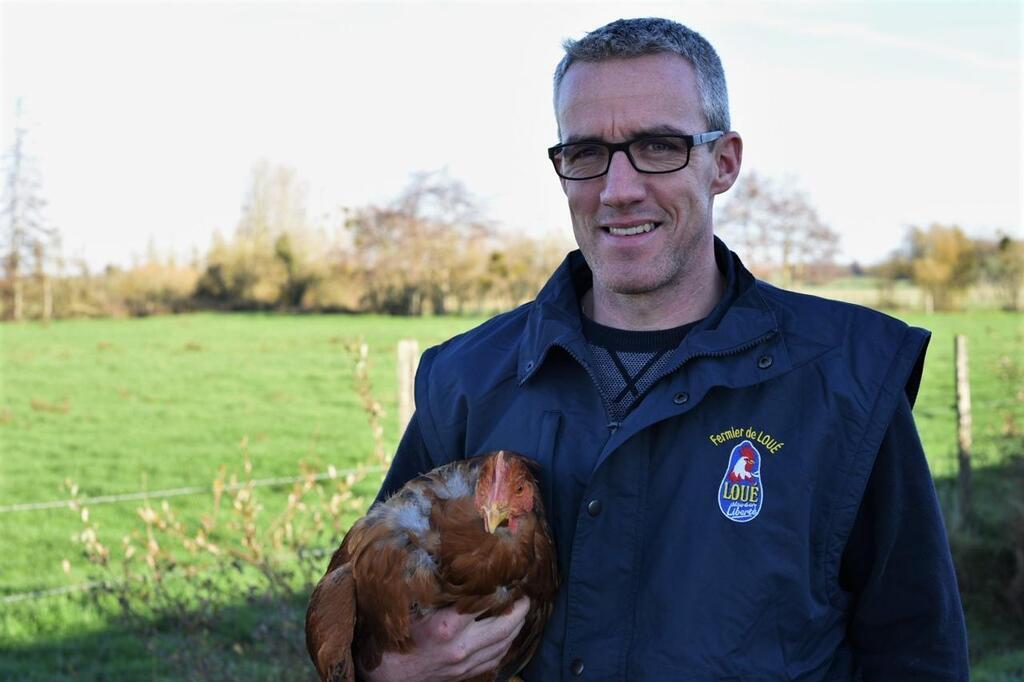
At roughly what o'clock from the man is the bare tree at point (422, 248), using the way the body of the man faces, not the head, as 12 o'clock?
The bare tree is roughly at 4 o'clock from the man.

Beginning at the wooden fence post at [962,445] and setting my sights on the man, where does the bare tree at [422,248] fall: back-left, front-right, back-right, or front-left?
back-right

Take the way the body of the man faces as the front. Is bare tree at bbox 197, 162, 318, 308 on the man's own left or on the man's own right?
on the man's own right

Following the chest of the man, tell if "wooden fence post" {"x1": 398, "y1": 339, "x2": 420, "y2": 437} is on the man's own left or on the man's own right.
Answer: on the man's own right

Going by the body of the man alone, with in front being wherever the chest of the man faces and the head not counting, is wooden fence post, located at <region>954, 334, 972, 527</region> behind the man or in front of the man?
behind
